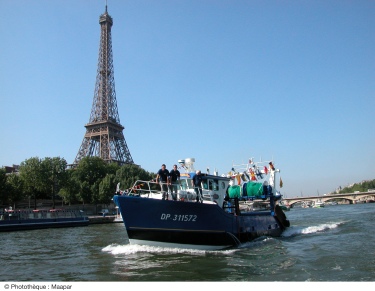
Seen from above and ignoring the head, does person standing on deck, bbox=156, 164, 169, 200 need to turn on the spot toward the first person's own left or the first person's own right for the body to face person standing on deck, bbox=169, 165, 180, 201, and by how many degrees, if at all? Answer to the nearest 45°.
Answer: approximately 135° to the first person's own left

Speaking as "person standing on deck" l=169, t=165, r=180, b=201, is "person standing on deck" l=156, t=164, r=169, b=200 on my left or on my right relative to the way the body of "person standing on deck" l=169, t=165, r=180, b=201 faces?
on my right

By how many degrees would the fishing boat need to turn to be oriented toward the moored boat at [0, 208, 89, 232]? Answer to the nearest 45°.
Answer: approximately 90° to its right

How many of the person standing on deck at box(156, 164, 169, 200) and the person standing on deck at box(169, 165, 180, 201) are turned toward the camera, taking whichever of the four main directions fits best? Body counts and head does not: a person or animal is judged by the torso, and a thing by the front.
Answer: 2

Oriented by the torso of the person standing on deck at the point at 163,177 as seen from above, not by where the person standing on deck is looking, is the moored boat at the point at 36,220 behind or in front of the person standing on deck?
behind

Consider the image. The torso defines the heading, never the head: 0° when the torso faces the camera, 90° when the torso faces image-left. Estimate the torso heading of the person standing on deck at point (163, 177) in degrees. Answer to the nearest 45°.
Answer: approximately 0°

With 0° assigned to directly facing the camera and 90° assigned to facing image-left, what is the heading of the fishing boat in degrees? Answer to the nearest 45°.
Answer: approximately 45°
